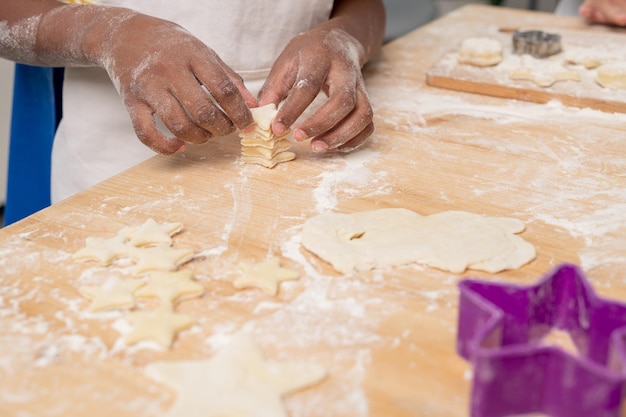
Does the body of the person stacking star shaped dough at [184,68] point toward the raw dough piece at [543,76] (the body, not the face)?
no

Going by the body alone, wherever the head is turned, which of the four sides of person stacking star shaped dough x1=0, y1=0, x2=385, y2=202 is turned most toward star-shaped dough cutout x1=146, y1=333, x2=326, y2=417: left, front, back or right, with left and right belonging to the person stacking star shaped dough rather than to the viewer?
front

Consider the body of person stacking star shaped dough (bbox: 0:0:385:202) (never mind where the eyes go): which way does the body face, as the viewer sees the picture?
toward the camera

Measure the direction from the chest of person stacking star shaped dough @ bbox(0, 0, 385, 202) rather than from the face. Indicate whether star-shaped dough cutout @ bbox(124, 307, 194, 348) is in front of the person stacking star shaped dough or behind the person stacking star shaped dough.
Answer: in front

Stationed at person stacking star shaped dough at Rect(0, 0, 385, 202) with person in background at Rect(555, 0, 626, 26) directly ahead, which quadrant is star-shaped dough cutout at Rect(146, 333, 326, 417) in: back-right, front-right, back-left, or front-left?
back-right

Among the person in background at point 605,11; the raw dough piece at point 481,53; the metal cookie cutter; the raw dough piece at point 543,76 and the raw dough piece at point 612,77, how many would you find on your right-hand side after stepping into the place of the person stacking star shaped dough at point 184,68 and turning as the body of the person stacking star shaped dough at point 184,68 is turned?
0

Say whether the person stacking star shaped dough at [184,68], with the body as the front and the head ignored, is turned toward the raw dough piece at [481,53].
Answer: no

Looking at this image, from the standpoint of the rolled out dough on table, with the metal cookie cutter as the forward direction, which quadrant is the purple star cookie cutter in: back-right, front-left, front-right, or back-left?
back-right

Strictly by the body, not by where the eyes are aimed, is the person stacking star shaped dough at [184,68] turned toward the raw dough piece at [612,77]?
no

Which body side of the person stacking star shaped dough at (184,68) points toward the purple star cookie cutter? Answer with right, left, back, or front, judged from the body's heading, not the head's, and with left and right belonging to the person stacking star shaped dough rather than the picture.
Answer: front

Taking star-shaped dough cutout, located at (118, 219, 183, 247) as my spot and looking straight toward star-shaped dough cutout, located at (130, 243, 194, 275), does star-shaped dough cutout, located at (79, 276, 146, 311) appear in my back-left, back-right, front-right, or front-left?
front-right

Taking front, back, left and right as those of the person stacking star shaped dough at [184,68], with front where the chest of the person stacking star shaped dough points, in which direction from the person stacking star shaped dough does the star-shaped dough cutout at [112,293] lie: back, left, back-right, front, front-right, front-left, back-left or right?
front
